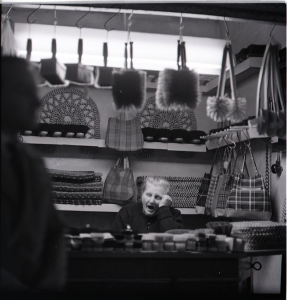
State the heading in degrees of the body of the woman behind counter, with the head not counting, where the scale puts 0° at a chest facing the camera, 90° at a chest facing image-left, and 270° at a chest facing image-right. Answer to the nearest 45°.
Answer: approximately 0°
